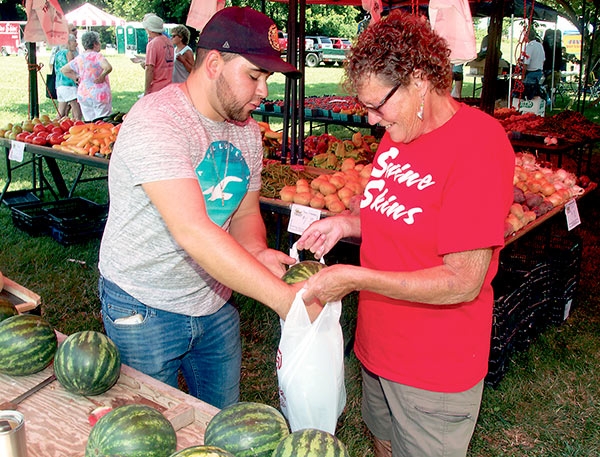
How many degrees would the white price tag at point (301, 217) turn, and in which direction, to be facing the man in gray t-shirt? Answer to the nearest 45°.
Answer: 0° — it already faces them

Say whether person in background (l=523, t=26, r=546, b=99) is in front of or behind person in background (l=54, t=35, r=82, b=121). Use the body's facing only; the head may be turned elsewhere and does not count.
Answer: in front

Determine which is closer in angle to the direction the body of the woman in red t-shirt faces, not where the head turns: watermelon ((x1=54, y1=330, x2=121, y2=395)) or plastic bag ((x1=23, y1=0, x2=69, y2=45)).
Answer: the watermelon

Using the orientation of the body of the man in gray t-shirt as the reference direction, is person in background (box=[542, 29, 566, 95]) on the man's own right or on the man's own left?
on the man's own left

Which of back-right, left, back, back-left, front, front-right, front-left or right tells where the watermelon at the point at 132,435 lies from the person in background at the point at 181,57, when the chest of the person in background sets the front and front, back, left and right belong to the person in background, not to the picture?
front-left

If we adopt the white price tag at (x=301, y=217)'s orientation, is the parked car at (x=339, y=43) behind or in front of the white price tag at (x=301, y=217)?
behind

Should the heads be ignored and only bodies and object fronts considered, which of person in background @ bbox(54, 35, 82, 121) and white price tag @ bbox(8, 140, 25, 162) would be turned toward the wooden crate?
the white price tag

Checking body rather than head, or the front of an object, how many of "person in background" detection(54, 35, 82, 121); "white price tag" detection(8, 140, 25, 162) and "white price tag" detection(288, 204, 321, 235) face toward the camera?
2

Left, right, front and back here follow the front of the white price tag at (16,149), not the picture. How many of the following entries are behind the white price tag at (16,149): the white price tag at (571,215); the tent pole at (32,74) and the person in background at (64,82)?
2

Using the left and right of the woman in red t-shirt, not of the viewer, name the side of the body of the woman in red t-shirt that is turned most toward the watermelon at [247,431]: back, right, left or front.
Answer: front

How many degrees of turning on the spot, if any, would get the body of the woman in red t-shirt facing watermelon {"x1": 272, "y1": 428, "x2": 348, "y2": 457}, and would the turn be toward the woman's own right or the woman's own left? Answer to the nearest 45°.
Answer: approximately 45° to the woman's own left

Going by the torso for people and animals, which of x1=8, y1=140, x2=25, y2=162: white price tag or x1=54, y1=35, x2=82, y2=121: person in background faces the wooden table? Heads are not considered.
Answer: the white price tag
